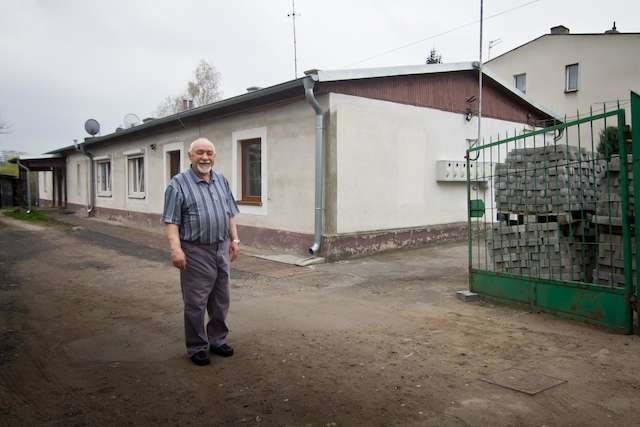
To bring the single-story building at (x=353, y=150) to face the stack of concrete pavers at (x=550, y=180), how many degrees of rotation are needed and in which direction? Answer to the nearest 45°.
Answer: approximately 45° to its left

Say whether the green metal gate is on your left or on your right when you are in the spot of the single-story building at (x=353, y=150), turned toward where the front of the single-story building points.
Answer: on your left

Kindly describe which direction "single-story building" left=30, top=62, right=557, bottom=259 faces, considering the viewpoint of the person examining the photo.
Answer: facing the viewer and to the left of the viewer

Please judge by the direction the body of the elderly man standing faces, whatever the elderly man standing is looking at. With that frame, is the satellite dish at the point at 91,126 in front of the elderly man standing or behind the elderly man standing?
behind

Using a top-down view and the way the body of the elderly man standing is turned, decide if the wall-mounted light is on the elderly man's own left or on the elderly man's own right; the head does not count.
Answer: on the elderly man's own left

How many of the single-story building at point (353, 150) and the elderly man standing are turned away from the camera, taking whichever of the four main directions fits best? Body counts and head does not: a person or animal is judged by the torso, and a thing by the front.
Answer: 0

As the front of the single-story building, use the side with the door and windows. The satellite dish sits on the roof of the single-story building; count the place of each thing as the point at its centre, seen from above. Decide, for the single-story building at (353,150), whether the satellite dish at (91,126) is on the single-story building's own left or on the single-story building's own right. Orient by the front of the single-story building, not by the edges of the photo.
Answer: on the single-story building's own right

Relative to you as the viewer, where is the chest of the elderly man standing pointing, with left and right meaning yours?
facing the viewer and to the right of the viewer
